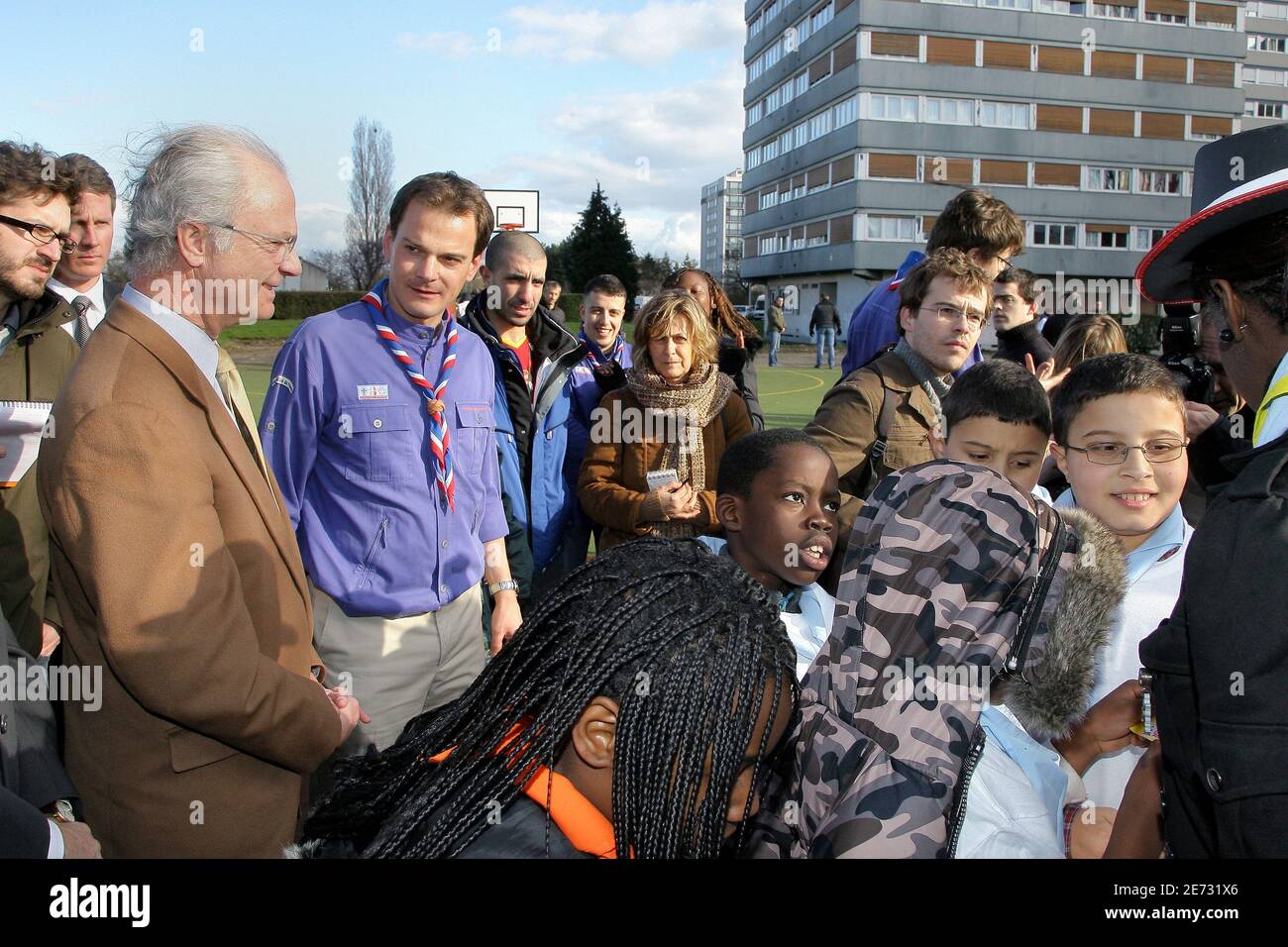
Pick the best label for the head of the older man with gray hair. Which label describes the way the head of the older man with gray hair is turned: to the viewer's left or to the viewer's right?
to the viewer's right

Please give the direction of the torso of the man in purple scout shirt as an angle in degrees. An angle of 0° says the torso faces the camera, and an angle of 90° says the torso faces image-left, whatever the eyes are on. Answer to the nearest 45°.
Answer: approximately 315°

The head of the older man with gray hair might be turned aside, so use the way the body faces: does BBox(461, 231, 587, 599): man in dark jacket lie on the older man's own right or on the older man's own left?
on the older man's own left

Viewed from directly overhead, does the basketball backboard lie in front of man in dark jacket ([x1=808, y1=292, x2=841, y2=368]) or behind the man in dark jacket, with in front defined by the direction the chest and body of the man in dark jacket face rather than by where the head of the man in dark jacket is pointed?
behind
